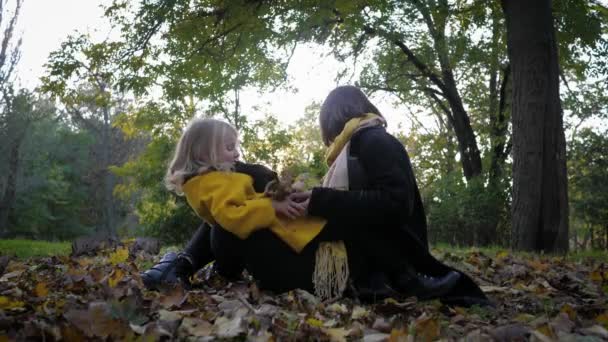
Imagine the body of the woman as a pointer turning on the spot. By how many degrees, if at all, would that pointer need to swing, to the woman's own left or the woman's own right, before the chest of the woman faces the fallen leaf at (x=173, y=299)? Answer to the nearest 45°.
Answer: approximately 45° to the woman's own left

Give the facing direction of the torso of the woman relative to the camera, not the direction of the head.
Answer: to the viewer's left

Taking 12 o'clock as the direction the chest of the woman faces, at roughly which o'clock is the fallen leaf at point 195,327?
The fallen leaf is roughly at 10 o'clock from the woman.

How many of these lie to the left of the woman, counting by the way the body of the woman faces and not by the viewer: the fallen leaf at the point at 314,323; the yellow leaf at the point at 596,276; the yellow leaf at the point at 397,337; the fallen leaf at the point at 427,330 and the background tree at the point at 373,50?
3

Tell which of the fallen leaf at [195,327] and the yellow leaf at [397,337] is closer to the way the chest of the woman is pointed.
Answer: the fallen leaf

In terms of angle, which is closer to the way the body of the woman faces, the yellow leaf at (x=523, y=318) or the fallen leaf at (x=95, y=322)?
the fallen leaf

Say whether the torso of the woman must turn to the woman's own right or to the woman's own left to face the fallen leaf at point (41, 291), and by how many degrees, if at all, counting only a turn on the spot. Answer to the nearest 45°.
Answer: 0° — they already face it

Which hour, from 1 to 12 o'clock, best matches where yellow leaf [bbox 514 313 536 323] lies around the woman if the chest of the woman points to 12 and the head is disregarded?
The yellow leaf is roughly at 7 o'clock from the woman.

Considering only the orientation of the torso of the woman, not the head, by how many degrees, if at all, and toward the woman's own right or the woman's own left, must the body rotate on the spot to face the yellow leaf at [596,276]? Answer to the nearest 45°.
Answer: approximately 135° to the woman's own right

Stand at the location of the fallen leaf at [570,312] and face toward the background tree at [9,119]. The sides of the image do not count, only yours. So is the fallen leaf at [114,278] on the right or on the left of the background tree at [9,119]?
left

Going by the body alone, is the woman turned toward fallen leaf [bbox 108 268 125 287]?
yes

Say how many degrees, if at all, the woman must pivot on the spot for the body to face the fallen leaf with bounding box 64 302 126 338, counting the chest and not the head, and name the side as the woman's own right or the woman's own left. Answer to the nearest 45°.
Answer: approximately 45° to the woman's own left

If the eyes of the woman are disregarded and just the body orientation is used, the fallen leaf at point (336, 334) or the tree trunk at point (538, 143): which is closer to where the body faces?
the fallen leaf

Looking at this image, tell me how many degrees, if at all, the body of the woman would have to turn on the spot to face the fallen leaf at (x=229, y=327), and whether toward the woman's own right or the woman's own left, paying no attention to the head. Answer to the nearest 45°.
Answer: approximately 45° to the woman's own left

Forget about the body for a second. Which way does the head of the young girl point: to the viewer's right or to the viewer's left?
to the viewer's right

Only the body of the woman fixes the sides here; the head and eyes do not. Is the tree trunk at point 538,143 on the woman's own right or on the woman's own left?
on the woman's own right
